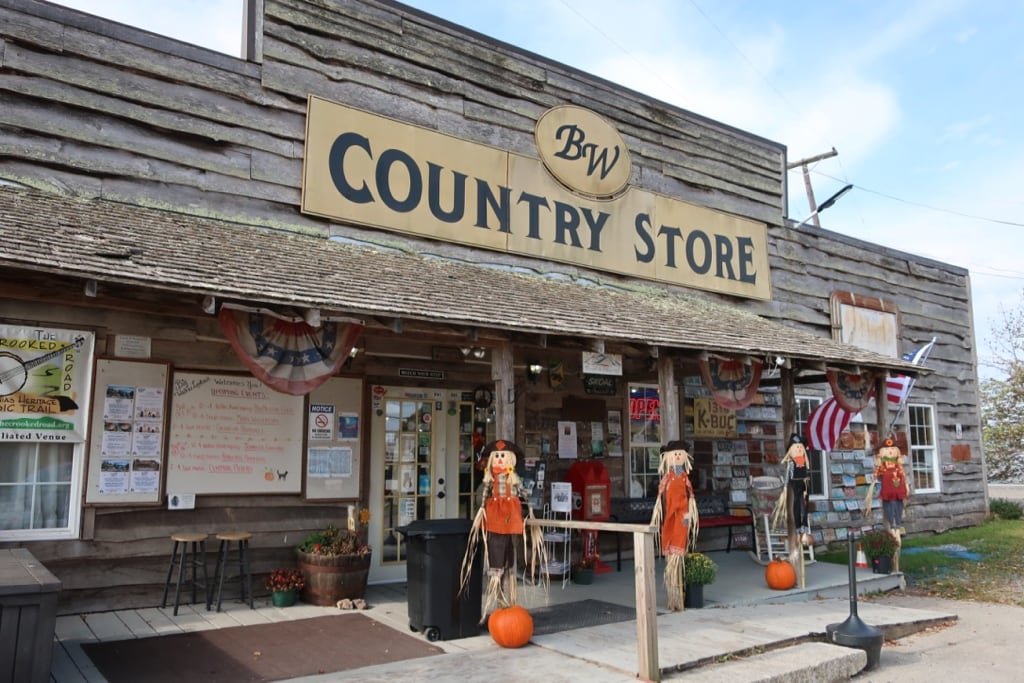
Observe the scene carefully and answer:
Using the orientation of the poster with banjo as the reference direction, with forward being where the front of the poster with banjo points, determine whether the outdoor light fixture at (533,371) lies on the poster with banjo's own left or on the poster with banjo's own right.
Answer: on the poster with banjo's own left

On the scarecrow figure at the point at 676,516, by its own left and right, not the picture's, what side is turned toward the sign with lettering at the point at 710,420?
back

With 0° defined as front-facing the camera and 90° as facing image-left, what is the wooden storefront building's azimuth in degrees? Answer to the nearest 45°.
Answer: approximately 315°

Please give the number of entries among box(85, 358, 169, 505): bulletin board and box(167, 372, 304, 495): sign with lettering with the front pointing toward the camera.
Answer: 2

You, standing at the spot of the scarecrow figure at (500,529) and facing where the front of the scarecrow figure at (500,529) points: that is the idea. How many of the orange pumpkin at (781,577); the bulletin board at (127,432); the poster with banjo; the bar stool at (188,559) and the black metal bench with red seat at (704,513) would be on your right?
3

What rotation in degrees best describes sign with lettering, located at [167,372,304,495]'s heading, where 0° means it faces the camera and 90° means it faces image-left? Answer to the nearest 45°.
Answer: approximately 0°

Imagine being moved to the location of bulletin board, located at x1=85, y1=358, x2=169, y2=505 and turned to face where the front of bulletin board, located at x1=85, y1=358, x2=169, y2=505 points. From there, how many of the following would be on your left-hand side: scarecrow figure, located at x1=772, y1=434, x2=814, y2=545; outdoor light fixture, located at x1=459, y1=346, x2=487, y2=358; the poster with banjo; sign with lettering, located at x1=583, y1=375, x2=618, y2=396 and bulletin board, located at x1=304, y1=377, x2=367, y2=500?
4
